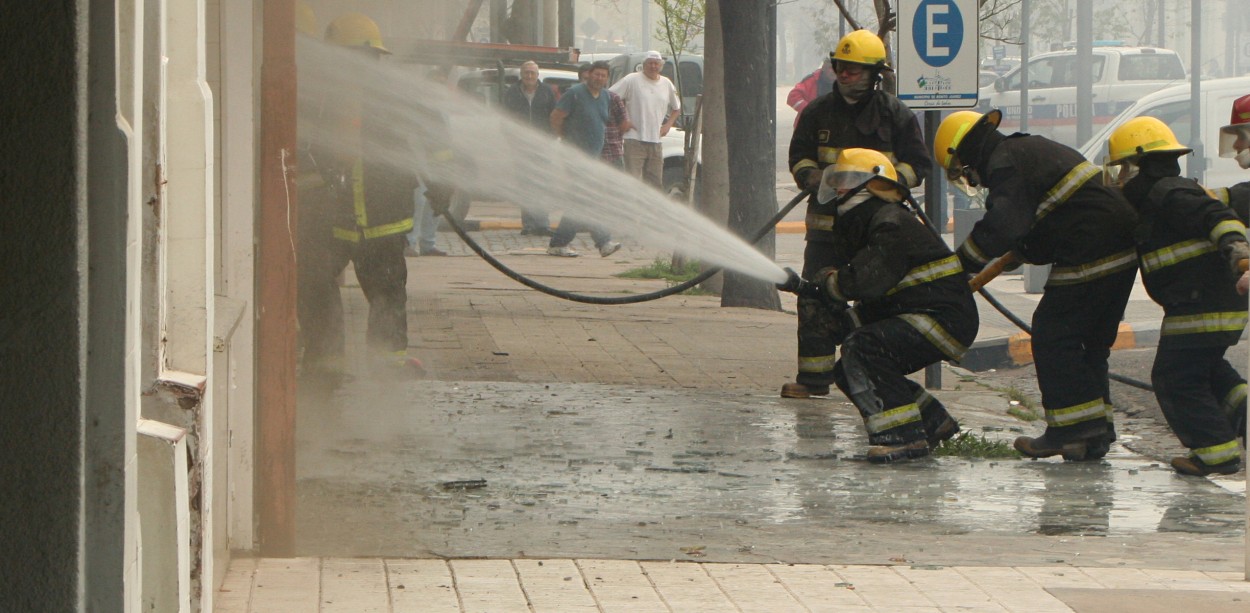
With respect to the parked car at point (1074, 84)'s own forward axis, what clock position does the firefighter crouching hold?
The firefighter crouching is roughly at 9 o'clock from the parked car.

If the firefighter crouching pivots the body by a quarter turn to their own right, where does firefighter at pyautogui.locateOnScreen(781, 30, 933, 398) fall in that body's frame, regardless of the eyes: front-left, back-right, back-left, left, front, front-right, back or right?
front

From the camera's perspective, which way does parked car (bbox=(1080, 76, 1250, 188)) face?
to the viewer's left

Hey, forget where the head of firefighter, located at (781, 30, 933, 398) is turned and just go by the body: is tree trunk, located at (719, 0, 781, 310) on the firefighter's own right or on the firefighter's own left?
on the firefighter's own right

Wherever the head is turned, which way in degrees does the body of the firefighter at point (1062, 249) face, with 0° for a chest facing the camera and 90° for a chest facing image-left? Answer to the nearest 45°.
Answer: approximately 90°

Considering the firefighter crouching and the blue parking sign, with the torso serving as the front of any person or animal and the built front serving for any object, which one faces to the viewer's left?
the firefighter crouching

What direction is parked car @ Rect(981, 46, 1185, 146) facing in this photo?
to the viewer's left

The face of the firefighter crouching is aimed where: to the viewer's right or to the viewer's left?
to the viewer's left

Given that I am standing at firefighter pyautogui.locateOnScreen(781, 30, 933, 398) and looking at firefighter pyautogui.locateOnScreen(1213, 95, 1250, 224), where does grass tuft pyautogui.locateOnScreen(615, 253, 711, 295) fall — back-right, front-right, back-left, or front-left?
back-left

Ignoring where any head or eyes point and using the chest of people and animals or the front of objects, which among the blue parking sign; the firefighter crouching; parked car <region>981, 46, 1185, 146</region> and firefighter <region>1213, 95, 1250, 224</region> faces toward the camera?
the blue parking sign
